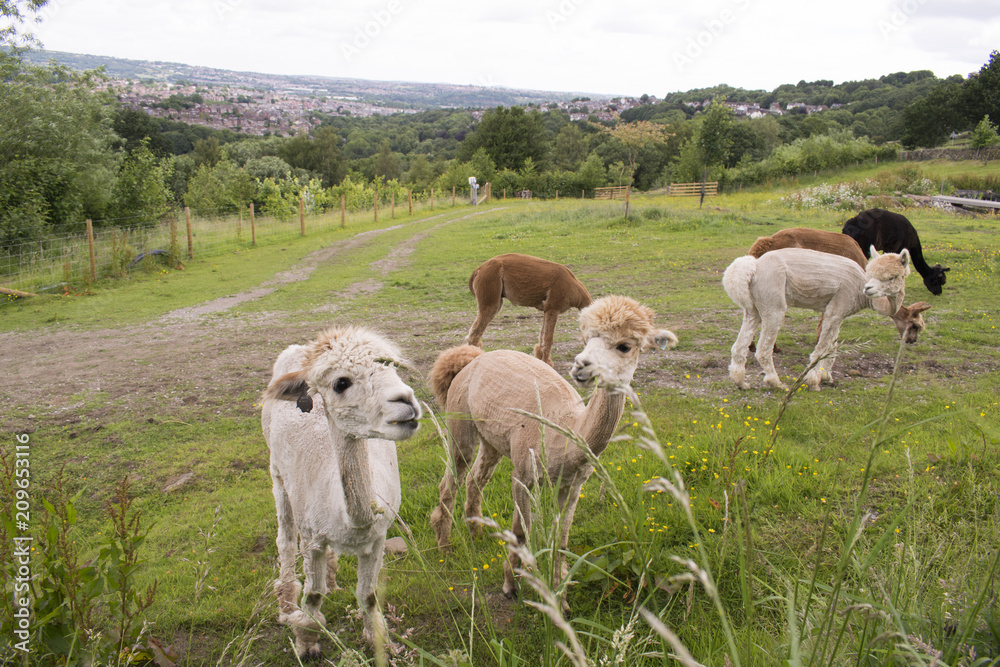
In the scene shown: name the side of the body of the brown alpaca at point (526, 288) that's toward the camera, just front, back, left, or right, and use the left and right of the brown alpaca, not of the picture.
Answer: right

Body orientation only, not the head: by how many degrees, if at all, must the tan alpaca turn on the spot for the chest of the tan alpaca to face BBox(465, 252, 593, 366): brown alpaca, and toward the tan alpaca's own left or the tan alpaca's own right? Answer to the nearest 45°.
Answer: approximately 135° to the tan alpaca's own left

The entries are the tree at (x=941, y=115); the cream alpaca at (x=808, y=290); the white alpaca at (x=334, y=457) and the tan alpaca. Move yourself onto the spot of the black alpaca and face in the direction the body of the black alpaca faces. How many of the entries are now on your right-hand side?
3

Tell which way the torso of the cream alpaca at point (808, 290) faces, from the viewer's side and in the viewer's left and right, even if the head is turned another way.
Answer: facing to the right of the viewer

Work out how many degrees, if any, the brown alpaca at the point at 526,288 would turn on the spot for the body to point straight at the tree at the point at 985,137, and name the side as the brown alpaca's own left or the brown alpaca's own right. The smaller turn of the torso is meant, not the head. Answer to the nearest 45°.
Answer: approximately 45° to the brown alpaca's own left

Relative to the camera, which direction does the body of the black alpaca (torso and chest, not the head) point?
to the viewer's right

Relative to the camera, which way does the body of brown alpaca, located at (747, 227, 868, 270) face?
to the viewer's right

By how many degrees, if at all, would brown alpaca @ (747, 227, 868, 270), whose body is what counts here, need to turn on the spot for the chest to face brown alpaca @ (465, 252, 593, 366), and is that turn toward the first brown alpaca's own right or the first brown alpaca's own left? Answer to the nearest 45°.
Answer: approximately 135° to the first brown alpaca's own right

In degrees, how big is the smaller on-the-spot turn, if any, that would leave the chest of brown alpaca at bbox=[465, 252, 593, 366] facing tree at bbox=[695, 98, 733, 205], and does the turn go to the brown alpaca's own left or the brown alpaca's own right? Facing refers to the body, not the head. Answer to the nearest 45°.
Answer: approximately 90° to the brown alpaca's own left

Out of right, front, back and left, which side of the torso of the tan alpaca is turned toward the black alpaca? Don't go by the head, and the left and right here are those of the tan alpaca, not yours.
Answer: left

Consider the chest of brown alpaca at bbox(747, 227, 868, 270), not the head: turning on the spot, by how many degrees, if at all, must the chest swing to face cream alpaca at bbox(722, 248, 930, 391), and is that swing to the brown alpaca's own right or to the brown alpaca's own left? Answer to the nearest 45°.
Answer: approximately 90° to the brown alpaca's own right
